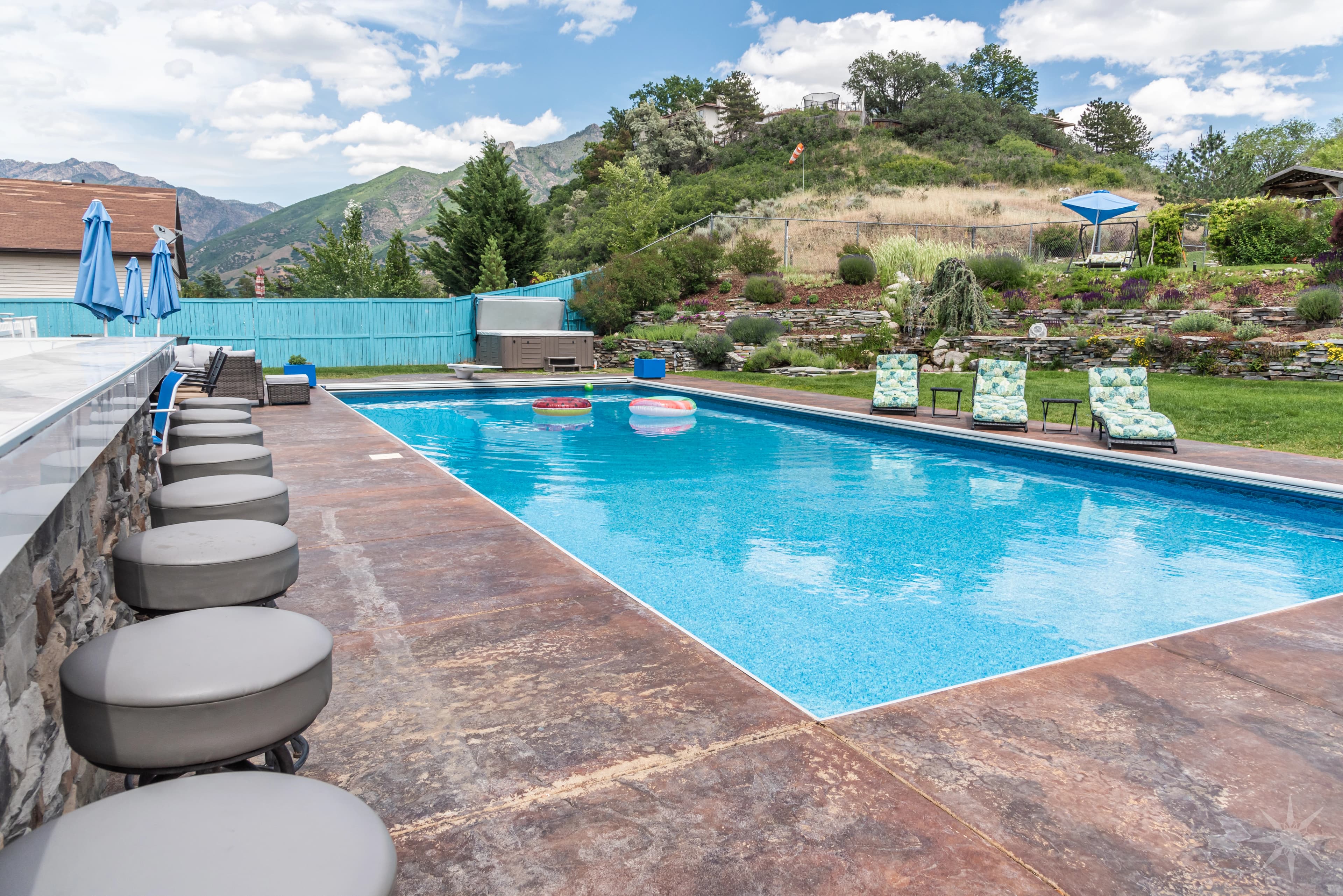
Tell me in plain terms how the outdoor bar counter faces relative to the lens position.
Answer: facing to the right of the viewer

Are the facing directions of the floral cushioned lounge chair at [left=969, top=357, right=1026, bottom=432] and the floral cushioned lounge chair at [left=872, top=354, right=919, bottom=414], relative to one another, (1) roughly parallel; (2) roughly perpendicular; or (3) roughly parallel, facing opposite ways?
roughly parallel

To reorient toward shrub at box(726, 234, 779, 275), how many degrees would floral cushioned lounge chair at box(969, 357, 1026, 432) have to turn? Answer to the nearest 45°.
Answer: approximately 135° to its right

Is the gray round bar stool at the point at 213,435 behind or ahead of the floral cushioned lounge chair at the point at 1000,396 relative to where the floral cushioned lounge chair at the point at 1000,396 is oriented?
ahead

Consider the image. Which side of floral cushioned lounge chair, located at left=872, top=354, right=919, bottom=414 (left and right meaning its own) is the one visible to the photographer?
front

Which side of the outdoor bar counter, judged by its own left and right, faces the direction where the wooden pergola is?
front

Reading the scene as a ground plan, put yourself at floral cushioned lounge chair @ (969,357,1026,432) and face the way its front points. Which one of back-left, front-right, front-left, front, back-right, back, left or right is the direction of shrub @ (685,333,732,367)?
back-right

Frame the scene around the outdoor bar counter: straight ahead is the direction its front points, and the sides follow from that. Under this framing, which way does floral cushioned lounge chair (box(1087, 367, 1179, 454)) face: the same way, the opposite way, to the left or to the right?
to the right

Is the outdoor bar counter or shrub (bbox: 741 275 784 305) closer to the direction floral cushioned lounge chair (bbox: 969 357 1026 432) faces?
the outdoor bar counter

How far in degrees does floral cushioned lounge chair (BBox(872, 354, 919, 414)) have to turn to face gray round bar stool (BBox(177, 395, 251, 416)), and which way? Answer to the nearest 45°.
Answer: approximately 45° to its right

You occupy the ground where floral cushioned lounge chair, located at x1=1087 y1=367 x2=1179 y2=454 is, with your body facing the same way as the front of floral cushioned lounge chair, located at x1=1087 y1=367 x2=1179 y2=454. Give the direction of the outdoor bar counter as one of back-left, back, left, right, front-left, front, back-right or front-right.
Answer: front-right

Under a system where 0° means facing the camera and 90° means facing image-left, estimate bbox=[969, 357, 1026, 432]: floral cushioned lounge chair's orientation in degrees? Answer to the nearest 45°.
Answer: approximately 0°

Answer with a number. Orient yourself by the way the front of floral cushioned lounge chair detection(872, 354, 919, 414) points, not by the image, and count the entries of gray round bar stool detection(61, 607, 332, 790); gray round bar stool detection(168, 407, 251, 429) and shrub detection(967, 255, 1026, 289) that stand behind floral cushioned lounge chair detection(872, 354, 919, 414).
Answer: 1

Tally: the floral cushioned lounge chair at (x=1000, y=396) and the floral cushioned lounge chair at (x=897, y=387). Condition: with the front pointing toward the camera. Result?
2
